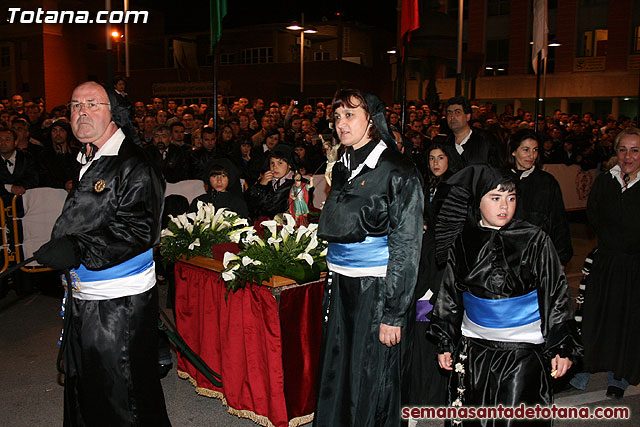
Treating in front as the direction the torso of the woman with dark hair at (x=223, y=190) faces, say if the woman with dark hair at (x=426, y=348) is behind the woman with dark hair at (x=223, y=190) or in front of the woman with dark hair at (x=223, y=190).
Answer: in front

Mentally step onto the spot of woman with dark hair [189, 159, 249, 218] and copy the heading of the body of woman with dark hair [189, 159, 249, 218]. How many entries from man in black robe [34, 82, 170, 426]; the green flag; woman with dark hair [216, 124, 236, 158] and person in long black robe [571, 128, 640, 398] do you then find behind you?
2

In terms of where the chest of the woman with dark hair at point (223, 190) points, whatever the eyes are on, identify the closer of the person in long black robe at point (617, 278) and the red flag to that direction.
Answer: the person in long black robe

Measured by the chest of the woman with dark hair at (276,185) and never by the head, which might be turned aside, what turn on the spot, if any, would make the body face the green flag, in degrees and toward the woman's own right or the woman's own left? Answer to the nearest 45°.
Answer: approximately 135° to the woman's own right

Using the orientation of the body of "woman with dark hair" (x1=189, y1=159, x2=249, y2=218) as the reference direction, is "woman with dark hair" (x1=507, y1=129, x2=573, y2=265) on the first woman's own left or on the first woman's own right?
on the first woman's own left

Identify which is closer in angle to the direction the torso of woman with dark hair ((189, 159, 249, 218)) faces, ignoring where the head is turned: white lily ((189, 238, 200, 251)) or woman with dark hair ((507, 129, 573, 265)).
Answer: the white lily

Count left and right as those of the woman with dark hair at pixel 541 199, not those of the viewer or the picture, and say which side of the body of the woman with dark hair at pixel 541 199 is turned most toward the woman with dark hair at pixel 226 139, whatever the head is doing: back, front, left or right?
right

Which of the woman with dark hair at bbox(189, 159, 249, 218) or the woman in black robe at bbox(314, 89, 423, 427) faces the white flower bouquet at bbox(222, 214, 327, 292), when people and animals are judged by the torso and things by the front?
the woman with dark hair
